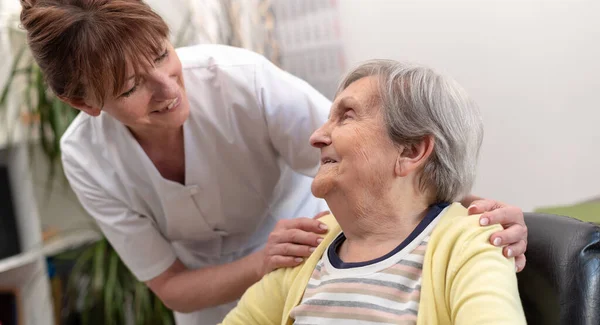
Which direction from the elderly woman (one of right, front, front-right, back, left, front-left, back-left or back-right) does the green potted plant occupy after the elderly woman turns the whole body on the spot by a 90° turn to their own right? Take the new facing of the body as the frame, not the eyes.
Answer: front

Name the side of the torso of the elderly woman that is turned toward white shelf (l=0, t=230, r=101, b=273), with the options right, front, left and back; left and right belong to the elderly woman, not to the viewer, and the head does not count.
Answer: right

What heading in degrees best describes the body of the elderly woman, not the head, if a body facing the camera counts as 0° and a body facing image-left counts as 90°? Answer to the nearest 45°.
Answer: approximately 45°

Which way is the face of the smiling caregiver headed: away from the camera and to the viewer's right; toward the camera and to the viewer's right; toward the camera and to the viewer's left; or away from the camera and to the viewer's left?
toward the camera and to the viewer's right

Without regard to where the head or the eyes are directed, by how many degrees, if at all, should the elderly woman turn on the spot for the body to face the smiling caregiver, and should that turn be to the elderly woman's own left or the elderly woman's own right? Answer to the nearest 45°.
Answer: approximately 90° to the elderly woman's own right

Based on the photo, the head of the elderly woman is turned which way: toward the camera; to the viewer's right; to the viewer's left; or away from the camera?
to the viewer's left
